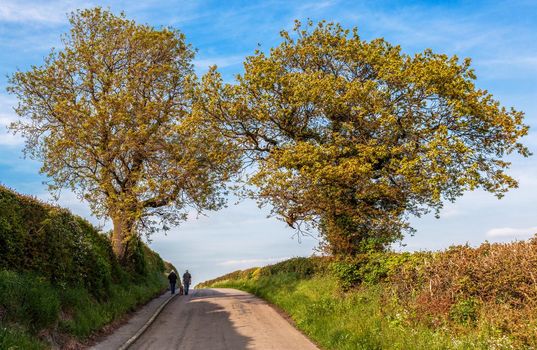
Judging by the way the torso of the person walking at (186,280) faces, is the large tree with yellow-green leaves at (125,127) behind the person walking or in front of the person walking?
behind

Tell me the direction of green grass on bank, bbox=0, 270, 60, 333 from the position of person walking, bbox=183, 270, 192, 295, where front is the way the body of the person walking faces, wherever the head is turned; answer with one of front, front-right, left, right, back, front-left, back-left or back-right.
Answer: back

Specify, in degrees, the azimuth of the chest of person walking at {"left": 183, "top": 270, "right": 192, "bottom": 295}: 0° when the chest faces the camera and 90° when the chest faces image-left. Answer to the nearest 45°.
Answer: approximately 180°

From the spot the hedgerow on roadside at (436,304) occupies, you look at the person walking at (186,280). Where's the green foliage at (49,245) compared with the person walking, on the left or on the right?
left

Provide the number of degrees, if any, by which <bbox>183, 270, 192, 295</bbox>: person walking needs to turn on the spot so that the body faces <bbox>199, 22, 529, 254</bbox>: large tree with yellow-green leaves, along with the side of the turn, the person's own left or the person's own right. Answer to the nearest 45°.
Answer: approximately 135° to the person's own right

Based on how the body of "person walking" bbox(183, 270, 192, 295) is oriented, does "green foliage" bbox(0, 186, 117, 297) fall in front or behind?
behind

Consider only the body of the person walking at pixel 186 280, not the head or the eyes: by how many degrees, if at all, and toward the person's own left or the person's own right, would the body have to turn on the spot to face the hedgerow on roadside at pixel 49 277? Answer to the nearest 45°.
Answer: approximately 180°

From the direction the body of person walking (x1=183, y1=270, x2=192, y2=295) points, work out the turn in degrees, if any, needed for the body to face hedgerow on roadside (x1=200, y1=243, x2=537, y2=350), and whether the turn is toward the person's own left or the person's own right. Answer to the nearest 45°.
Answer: approximately 180°
